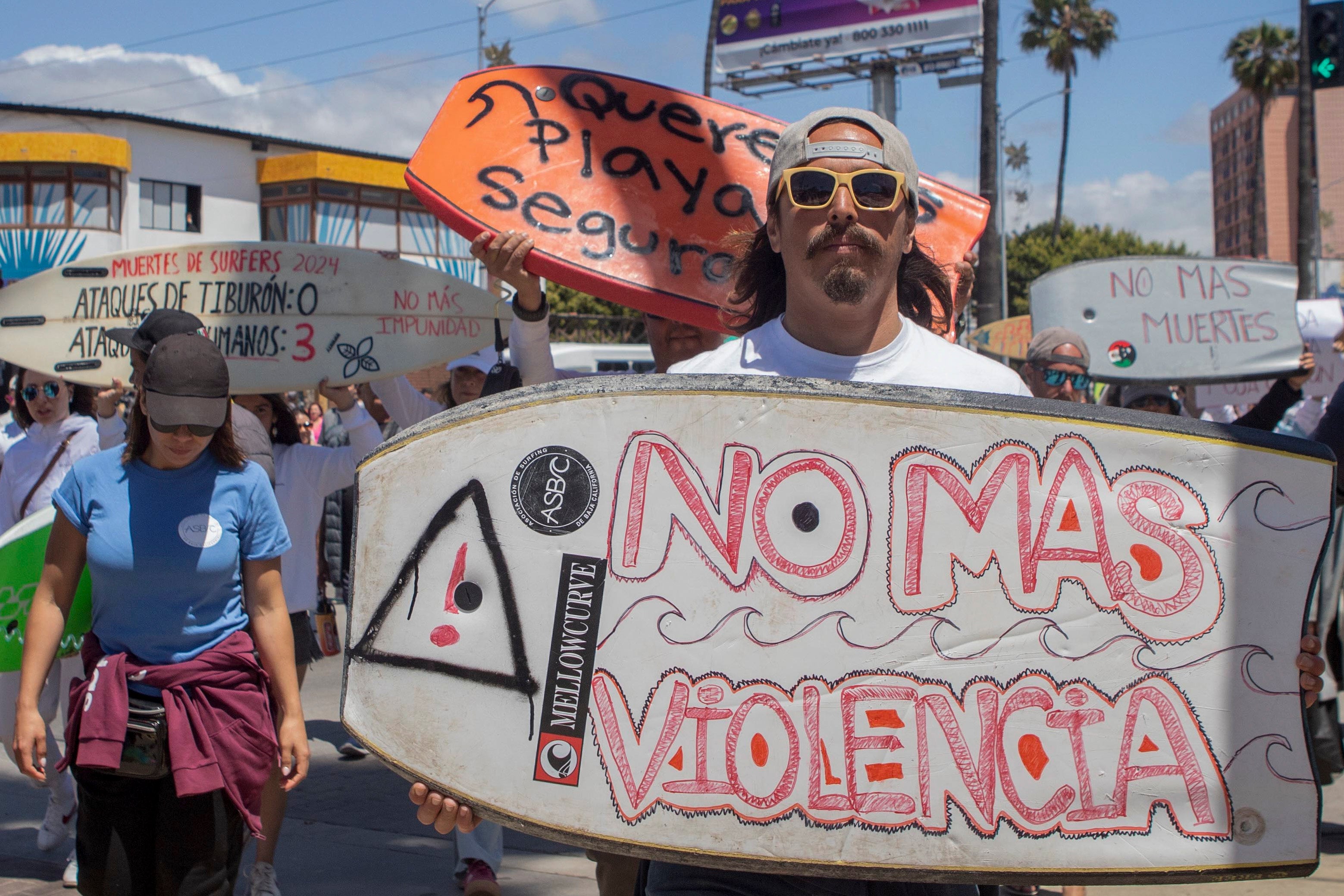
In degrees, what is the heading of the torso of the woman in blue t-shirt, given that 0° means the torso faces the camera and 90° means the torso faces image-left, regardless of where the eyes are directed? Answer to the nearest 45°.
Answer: approximately 0°

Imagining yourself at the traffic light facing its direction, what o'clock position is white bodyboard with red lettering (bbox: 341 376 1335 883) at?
The white bodyboard with red lettering is roughly at 12 o'clock from the traffic light.

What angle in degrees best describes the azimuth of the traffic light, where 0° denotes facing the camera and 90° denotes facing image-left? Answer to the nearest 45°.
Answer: approximately 0°

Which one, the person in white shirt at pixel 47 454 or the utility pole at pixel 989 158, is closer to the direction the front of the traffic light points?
the person in white shirt

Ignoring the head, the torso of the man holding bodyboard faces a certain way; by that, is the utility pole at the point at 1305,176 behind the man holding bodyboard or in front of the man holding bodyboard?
behind

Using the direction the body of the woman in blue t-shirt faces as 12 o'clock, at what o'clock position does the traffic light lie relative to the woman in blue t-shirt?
The traffic light is roughly at 8 o'clock from the woman in blue t-shirt.

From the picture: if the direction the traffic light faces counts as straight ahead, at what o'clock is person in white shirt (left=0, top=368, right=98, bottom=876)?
The person in white shirt is roughly at 1 o'clock from the traffic light.

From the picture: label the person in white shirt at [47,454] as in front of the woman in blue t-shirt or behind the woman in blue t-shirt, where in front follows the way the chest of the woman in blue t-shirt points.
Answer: behind

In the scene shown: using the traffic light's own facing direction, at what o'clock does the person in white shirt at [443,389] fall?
The person in white shirt is roughly at 1 o'clock from the traffic light.

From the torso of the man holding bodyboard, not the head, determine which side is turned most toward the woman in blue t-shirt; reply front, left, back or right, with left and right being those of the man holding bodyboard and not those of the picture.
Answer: right
